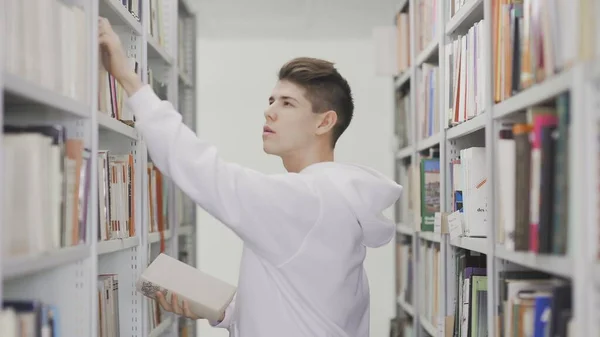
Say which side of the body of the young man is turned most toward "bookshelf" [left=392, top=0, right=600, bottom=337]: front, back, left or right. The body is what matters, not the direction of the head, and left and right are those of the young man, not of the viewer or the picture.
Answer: back

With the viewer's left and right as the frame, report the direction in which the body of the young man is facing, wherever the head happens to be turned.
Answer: facing to the left of the viewer

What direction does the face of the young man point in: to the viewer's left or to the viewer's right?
to the viewer's left
